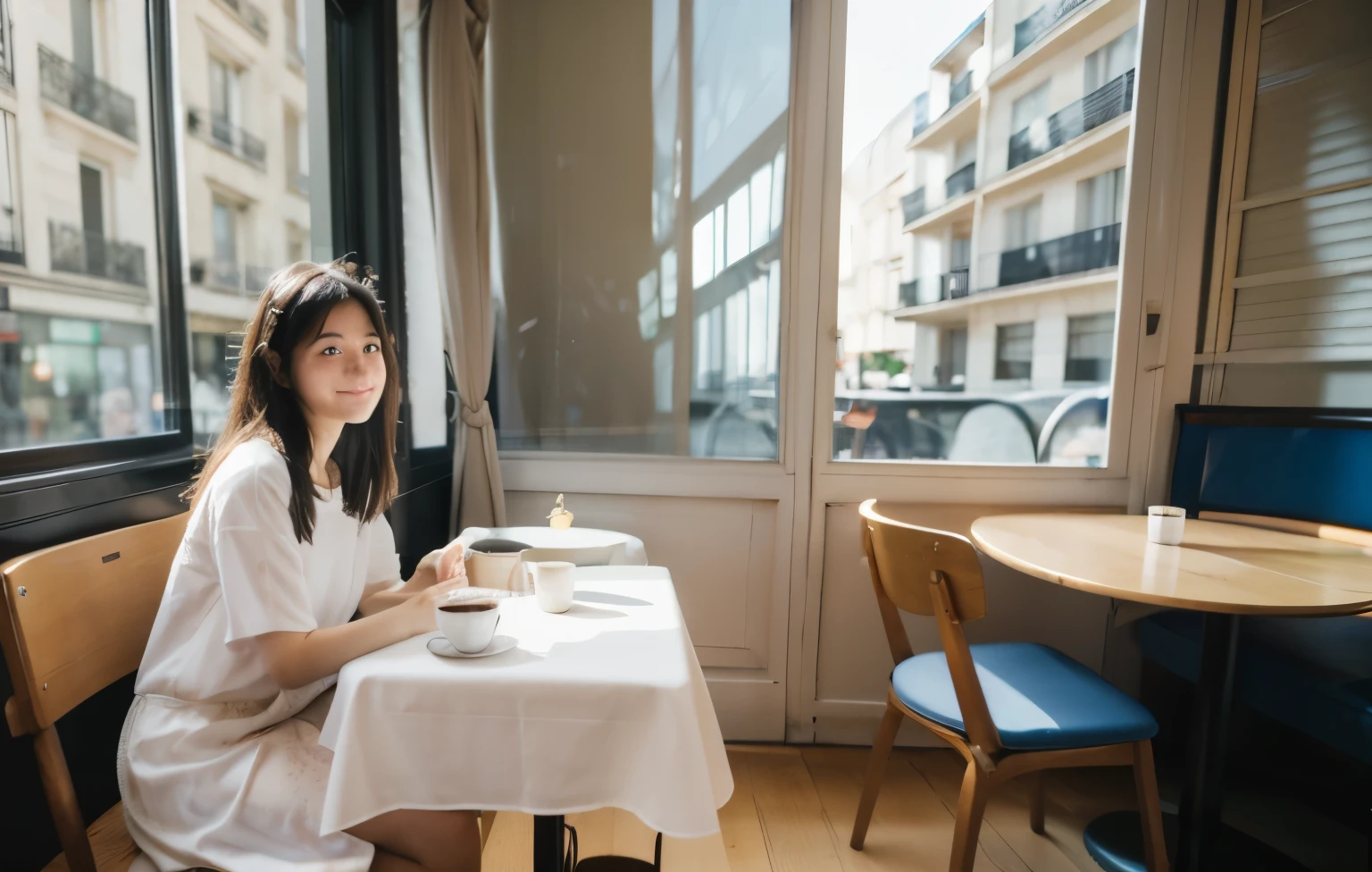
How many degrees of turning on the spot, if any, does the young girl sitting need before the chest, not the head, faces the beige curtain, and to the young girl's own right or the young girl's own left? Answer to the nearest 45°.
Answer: approximately 90° to the young girl's own left

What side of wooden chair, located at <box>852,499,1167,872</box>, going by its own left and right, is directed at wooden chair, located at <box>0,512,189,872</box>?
back

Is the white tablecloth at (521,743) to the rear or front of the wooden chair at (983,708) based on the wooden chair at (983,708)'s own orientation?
to the rear

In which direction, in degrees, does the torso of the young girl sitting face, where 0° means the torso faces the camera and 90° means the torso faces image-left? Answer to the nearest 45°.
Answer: approximately 315°

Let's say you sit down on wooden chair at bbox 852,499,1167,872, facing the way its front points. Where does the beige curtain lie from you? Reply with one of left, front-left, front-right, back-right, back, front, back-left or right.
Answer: back-left

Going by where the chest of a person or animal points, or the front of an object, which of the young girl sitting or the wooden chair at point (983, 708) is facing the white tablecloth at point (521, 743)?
the young girl sitting

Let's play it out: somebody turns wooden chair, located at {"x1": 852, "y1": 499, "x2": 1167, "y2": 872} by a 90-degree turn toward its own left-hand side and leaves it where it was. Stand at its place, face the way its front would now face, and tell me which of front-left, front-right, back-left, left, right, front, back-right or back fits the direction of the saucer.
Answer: left

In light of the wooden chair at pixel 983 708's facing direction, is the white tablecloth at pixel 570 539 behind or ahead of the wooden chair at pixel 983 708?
behind
